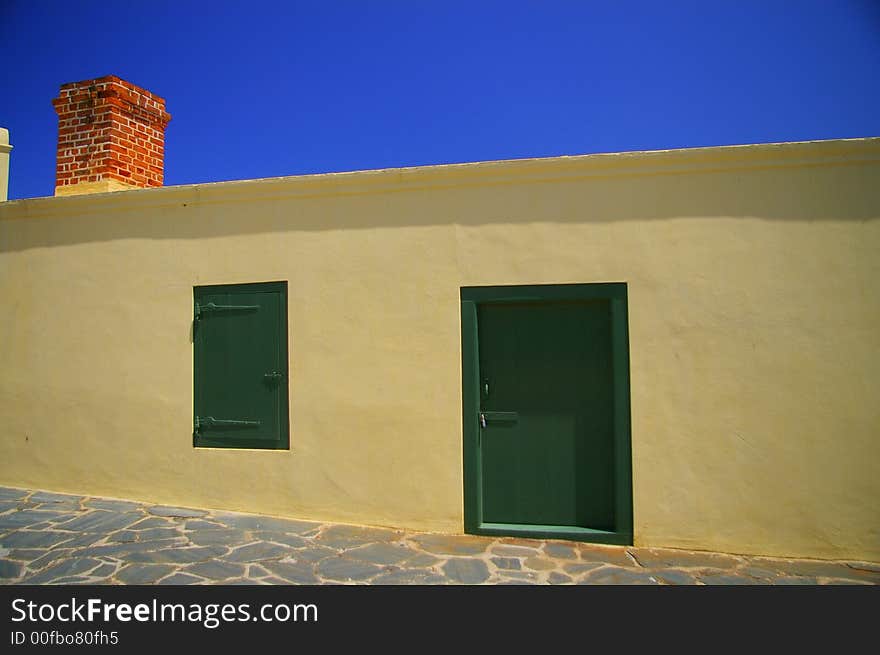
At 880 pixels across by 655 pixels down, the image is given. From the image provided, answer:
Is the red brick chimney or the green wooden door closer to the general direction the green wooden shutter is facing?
the green wooden door

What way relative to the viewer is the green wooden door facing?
toward the camera

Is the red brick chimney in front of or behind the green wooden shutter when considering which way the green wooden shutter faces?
behind

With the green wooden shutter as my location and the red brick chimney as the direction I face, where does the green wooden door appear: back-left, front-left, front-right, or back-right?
back-right

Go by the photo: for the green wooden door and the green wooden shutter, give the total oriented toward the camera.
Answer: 2

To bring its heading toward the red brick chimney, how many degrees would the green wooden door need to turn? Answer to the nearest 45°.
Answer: approximately 90° to its right

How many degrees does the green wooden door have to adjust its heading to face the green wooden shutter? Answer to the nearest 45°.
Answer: approximately 90° to its right

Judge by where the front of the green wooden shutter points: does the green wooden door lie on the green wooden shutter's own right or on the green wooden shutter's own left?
on the green wooden shutter's own left
